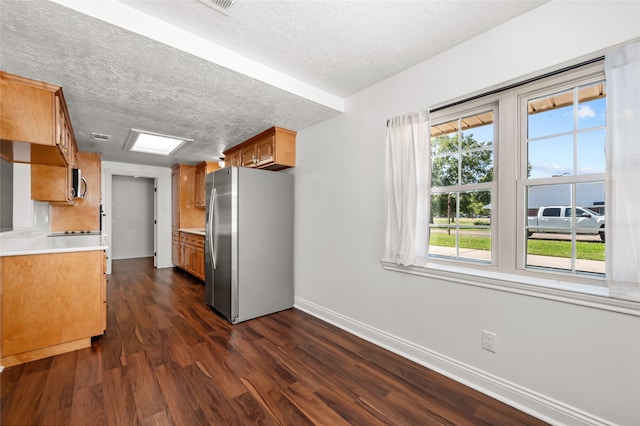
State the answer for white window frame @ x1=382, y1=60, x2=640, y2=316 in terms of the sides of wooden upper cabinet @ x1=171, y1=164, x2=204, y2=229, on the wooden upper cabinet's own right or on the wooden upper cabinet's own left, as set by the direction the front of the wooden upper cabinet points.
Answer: on the wooden upper cabinet's own left

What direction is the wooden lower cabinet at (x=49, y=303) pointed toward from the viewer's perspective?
to the viewer's right

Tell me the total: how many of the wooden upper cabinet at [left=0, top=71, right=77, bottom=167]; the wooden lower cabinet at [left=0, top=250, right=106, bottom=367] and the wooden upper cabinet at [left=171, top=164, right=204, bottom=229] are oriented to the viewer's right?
2

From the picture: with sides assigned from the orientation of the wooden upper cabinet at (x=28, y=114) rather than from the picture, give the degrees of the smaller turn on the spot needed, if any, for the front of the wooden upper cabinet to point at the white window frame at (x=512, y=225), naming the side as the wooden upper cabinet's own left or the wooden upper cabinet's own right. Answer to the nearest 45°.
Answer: approximately 45° to the wooden upper cabinet's own right

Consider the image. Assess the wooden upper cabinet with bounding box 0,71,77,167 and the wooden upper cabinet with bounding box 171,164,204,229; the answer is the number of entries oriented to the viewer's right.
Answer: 1

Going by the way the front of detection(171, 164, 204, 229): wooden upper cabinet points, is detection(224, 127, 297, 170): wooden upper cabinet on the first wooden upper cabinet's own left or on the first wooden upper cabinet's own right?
on the first wooden upper cabinet's own left

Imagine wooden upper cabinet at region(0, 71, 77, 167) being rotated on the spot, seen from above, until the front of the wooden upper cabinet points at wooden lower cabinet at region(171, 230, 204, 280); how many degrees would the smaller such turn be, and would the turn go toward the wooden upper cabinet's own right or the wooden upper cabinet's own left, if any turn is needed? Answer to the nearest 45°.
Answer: approximately 45° to the wooden upper cabinet's own left

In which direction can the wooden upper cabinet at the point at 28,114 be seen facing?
to the viewer's right
